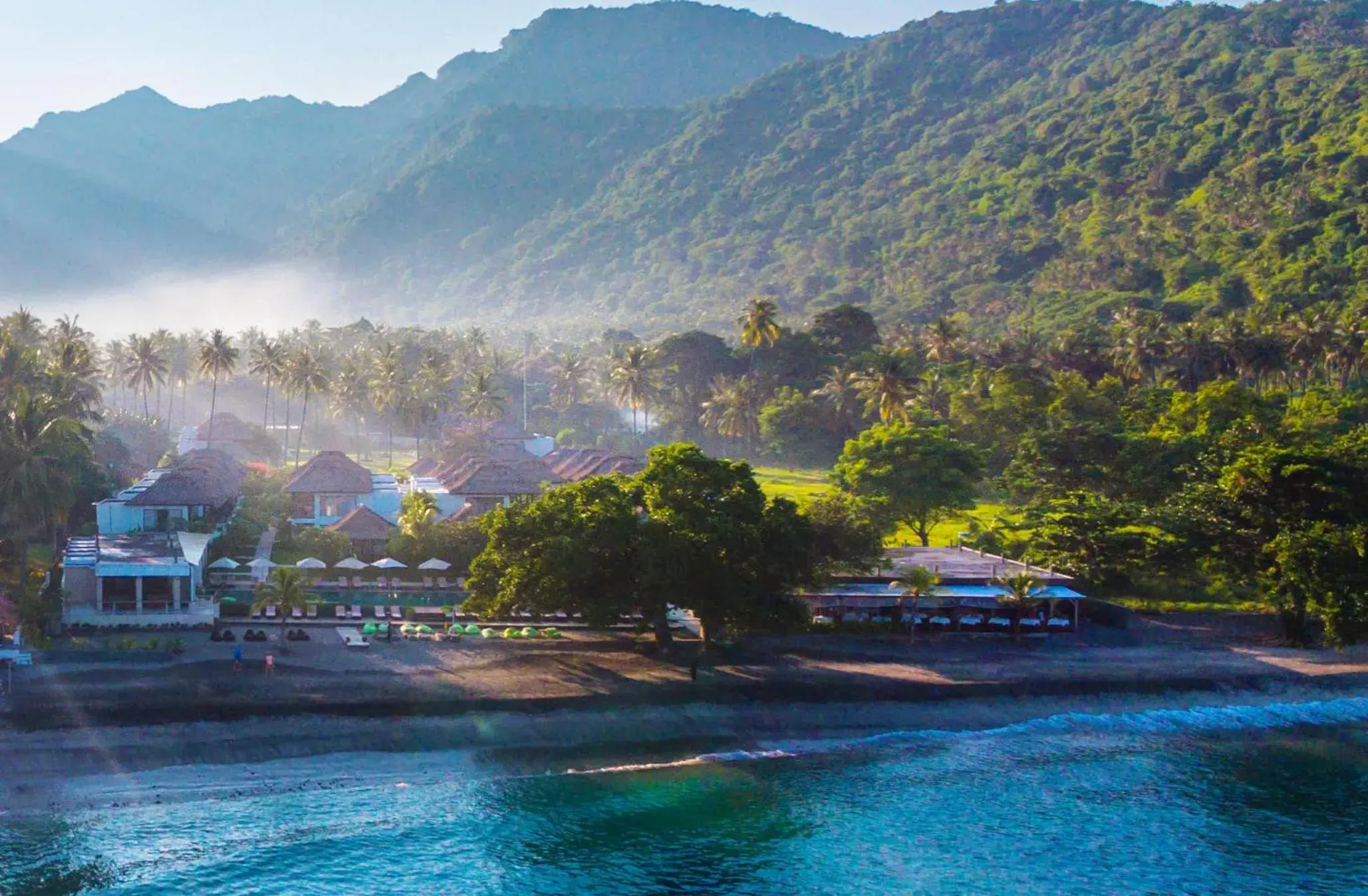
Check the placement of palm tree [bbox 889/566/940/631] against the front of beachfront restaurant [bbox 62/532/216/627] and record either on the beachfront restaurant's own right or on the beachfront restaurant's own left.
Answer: on the beachfront restaurant's own left

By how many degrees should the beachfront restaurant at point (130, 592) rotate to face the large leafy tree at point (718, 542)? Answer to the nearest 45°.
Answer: approximately 45° to its left

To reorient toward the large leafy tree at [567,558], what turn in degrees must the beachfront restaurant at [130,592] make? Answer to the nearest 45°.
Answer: approximately 45° to its left

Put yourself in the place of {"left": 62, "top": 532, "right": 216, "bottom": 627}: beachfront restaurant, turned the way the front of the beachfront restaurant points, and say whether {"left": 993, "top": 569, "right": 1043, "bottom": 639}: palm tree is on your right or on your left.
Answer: on your left

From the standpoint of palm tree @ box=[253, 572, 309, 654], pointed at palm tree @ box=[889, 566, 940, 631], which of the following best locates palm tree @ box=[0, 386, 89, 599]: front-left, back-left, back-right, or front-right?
back-left

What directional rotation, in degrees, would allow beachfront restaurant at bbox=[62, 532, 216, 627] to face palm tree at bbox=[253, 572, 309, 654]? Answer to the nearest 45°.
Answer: approximately 45° to its left

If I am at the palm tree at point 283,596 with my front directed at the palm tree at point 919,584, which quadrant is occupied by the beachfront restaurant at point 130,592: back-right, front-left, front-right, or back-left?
back-left

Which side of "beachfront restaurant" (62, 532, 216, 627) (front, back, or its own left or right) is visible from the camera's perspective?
front

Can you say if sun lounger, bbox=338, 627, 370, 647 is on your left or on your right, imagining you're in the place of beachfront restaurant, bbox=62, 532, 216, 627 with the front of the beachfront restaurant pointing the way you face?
on your left
